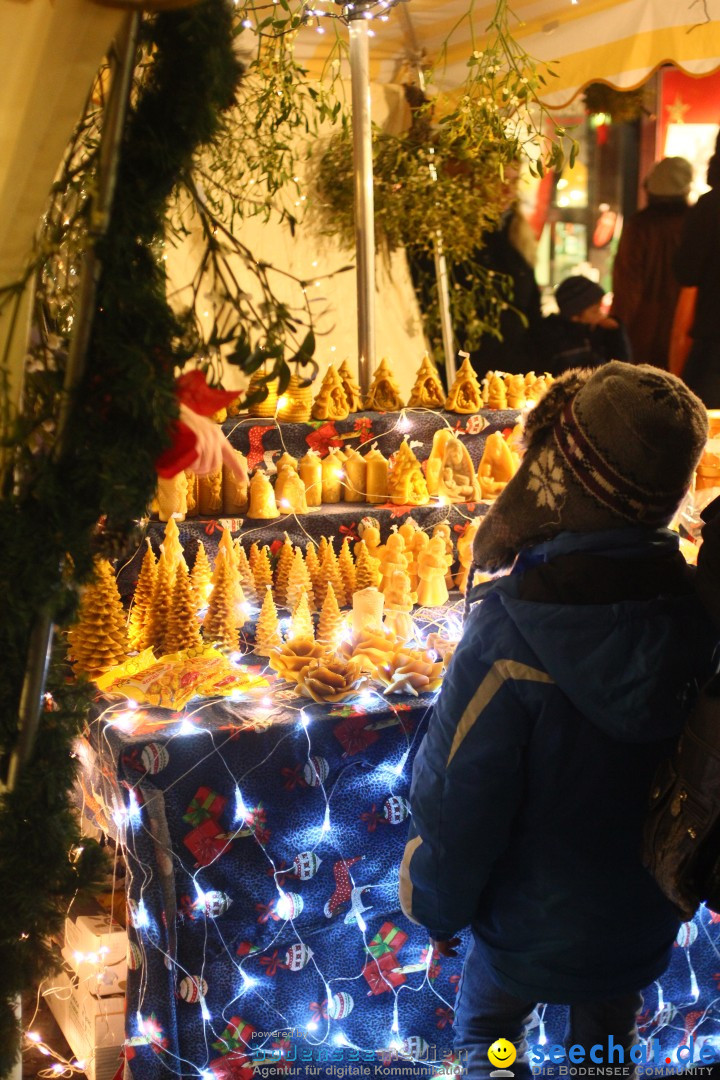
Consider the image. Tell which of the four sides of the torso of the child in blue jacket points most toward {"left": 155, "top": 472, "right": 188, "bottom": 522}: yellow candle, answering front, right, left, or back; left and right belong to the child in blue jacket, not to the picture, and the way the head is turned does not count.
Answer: front

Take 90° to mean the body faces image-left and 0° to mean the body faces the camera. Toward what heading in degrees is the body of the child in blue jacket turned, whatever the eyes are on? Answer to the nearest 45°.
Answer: approximately 135°

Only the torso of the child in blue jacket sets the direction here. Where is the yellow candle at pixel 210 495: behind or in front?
in front

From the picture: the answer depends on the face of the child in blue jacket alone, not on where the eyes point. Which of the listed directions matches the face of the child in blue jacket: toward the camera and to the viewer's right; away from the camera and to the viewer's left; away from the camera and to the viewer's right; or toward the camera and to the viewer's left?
away from the camera and to the viewer's left

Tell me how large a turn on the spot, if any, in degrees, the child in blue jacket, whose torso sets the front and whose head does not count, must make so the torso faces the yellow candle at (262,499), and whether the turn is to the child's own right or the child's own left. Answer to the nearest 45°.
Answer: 0° — they already face it

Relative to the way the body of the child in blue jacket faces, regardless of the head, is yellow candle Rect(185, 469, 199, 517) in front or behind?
in front

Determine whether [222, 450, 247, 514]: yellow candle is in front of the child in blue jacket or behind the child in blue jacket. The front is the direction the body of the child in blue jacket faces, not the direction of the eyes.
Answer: in front
